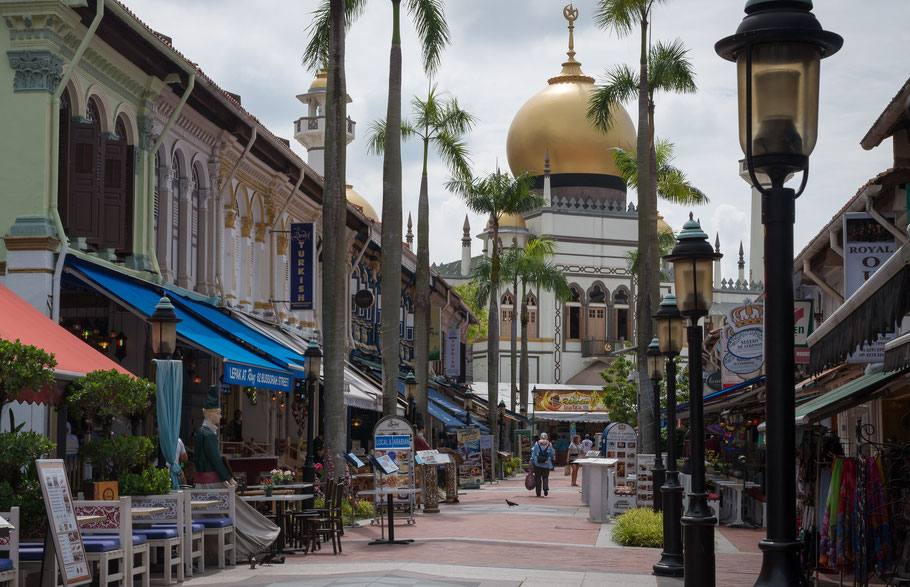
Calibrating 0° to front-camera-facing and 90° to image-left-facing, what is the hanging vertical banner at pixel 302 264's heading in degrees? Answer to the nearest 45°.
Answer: approximately 0°

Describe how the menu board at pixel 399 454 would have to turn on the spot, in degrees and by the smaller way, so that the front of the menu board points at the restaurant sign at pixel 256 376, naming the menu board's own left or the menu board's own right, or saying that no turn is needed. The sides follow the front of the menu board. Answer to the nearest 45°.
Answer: approximately 45° to the menu board's own right

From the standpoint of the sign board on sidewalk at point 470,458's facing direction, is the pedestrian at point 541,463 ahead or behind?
ahead

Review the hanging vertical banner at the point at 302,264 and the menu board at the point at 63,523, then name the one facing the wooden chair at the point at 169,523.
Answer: the hanging vertical banner

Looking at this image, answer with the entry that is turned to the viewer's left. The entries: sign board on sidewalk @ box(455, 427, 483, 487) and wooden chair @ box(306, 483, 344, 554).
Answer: the wooden chair

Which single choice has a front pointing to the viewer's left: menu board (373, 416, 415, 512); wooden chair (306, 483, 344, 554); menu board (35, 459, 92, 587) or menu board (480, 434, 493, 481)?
the wooden chair

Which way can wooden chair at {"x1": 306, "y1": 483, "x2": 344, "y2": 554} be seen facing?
to the viewer's left

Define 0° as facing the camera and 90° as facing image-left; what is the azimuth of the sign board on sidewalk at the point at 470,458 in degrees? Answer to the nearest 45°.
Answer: approximately 0°

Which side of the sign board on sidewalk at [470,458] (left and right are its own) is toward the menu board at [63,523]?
front
